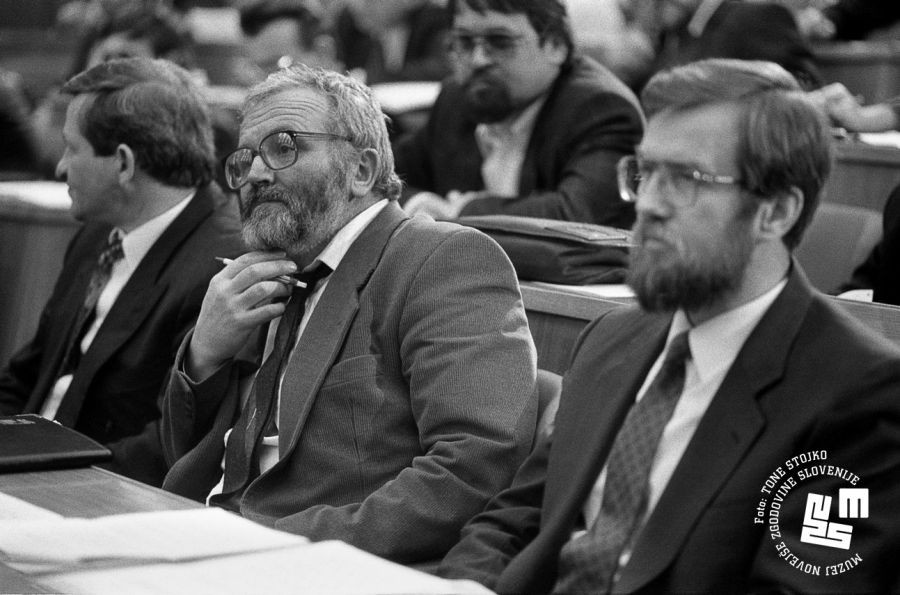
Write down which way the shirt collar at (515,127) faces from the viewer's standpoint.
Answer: facing the viewer and to the left of the viewer

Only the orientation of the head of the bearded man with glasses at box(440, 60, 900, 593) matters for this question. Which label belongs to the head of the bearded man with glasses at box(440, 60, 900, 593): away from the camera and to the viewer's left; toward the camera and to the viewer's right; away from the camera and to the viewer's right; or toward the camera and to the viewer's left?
toward the camera and to the viewer's left

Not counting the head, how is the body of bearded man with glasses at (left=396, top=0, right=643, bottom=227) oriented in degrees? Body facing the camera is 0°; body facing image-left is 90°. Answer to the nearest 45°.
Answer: approximately 45°

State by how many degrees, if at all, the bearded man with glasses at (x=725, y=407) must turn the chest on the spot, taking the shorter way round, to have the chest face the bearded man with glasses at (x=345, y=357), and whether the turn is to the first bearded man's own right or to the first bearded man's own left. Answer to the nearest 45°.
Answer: approximately 90° to the first bearded man's own right

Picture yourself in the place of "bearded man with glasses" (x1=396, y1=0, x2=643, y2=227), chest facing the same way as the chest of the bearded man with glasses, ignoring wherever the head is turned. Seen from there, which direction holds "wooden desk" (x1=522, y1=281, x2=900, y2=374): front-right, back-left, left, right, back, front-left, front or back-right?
front-left

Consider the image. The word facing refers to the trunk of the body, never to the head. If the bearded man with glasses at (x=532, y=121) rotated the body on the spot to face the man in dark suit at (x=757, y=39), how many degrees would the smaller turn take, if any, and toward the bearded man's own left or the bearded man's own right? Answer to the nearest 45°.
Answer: approximately 180°

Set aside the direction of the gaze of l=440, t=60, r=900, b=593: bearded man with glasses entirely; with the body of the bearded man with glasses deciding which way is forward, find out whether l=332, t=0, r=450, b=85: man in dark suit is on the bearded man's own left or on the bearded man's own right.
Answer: on the bearded man's own right

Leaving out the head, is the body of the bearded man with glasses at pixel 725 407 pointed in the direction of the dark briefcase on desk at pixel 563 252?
no

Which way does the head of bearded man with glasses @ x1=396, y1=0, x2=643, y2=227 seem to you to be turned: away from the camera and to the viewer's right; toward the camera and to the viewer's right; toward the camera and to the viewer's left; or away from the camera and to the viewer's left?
toward the camera and to the viewer's left

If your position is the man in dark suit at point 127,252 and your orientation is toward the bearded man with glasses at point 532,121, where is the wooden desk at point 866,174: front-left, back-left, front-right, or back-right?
front-right

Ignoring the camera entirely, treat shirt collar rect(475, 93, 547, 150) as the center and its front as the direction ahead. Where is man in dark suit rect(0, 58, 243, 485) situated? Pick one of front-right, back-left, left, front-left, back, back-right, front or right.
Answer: front

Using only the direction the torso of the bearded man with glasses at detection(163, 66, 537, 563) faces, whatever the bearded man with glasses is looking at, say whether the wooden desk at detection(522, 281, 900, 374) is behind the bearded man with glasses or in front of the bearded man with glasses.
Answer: behind

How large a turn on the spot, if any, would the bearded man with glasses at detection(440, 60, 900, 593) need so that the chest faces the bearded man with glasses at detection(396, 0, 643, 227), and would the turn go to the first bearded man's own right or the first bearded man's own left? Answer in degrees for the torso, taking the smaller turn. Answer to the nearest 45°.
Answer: approximately 135° to the first bearded man's own right

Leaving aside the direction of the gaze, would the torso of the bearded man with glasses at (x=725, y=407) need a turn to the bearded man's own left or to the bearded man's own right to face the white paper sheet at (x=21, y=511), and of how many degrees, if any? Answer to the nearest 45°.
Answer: approximately 45° to the bearded man's own right
